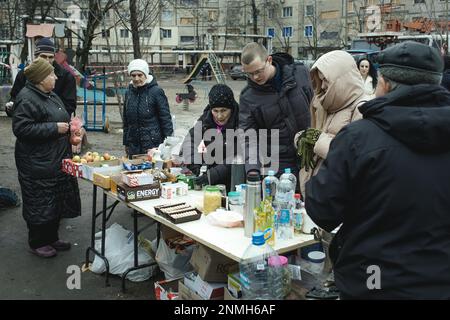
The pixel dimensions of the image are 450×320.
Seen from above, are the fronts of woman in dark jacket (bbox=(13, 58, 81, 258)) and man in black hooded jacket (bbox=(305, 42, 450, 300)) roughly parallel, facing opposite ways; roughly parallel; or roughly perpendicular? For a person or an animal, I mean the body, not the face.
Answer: roughly perpendicular

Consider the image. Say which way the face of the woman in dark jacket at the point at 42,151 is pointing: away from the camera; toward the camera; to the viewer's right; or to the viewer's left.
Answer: to the viewer's right

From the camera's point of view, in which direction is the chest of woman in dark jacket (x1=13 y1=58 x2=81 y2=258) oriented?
to the viewer's right

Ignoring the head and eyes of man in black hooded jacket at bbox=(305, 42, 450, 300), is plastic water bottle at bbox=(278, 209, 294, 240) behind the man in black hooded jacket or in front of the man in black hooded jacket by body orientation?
in front

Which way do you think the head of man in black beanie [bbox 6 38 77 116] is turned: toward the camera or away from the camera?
toward the camera

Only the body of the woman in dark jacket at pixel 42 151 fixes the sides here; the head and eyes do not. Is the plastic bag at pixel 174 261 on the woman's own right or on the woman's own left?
on the woman's own right

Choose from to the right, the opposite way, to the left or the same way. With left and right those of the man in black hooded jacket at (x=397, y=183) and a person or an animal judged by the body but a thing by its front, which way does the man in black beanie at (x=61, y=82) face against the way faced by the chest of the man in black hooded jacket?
the opposite way

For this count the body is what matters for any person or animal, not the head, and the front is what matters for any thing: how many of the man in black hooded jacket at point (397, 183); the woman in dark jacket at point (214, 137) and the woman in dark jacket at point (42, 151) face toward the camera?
1

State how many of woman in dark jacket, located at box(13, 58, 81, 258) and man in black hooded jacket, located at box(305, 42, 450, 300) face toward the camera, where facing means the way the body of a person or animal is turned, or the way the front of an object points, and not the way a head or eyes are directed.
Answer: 0

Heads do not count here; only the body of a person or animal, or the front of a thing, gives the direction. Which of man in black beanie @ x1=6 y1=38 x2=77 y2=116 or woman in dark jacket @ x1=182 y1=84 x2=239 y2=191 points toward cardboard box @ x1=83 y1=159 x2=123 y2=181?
the man in black beanie

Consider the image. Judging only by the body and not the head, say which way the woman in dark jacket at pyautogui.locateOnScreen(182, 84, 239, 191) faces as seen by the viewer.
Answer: toward the camera

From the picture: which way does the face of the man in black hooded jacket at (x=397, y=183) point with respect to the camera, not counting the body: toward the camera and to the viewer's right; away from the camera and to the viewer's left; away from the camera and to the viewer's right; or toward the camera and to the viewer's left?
away from the camera and to the viewer's left

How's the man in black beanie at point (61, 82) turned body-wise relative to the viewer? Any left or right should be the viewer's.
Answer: facing the viewer

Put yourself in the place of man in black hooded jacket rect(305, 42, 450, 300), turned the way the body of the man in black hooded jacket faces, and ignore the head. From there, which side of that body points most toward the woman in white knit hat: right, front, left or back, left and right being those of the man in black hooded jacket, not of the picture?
front
